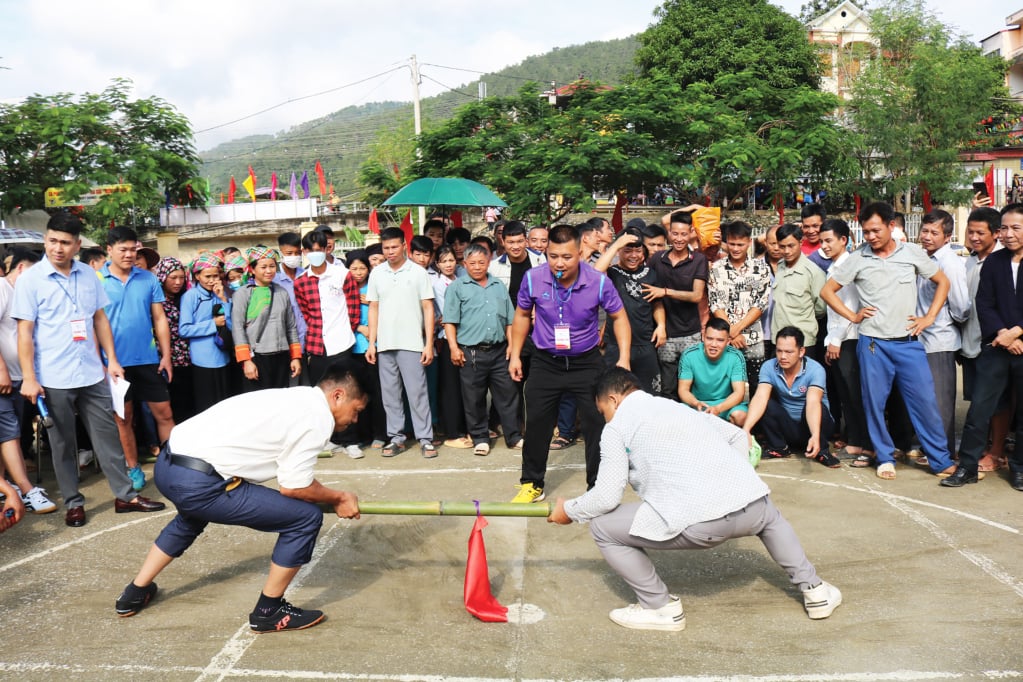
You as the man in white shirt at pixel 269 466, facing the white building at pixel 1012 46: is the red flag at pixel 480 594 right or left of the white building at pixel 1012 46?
right

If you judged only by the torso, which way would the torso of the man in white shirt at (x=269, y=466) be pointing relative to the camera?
to the viewer's right

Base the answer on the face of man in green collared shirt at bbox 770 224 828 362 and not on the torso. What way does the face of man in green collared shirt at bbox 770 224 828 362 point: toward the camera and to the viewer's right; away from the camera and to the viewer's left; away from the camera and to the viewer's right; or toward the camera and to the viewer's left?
toward the camera and to the viewer's left

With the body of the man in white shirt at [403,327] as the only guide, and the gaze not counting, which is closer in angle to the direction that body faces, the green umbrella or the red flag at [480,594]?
the red flag

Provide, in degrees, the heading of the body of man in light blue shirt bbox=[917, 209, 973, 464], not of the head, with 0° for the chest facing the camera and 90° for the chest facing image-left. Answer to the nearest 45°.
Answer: approximately 45°

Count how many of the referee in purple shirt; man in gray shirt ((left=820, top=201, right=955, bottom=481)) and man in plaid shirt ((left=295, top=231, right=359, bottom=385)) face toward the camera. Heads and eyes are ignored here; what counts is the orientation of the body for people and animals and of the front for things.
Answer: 3

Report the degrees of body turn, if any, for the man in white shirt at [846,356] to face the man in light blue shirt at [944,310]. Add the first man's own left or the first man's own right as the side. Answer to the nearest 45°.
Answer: approximately 135° to the first man's own left

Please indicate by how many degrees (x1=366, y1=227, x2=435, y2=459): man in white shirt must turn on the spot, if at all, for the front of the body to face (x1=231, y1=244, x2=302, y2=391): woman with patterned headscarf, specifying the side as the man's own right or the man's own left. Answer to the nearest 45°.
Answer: approximately 90° to the man's own right

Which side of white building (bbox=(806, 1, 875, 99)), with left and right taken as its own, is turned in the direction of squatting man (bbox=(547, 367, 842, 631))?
front

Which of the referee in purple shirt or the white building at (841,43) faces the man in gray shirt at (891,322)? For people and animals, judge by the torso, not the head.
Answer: the white building
